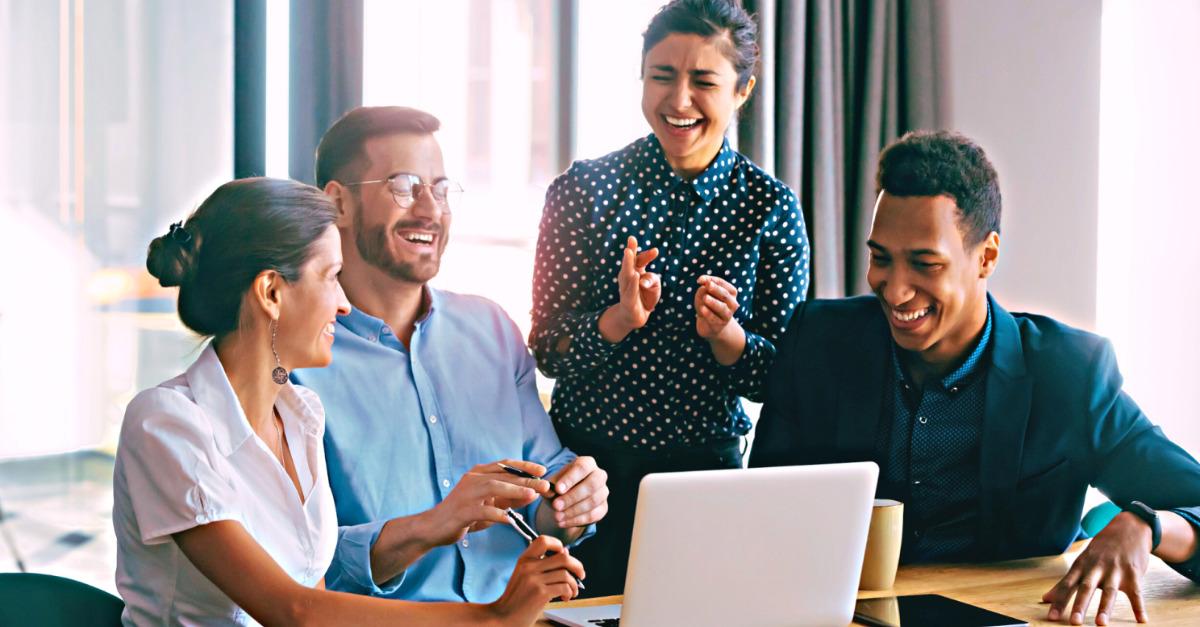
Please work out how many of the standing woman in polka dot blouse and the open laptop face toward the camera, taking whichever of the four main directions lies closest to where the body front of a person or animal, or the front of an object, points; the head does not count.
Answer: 1

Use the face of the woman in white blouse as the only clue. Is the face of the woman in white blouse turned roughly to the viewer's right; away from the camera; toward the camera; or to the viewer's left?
to the viewer's right

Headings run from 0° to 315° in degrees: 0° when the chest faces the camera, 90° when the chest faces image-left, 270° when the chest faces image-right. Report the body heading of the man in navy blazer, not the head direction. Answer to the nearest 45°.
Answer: approximately 45°

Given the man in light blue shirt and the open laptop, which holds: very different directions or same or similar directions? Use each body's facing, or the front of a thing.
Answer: very different directions

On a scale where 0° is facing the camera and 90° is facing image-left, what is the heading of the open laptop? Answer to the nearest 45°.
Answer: approximately 135°
